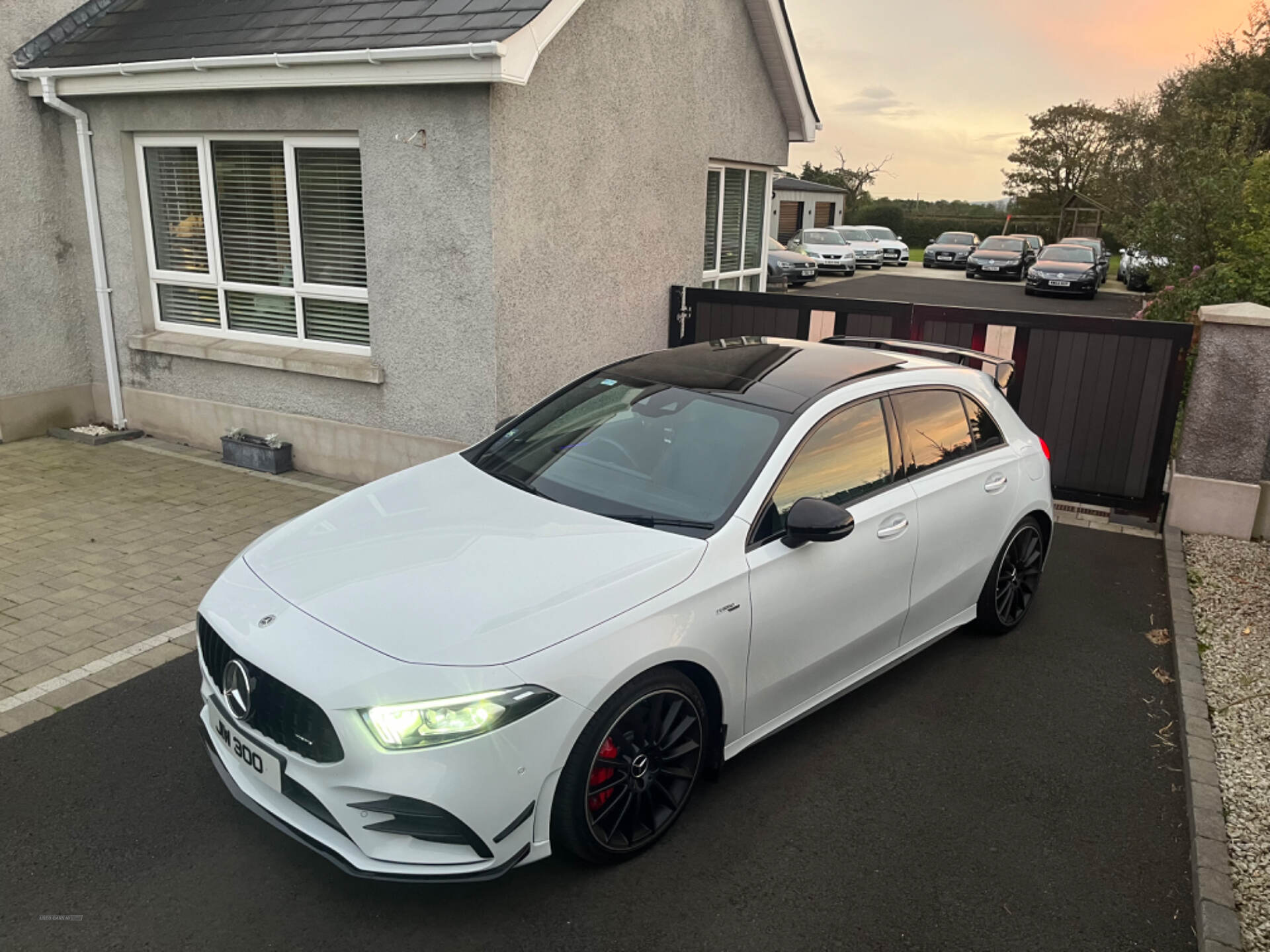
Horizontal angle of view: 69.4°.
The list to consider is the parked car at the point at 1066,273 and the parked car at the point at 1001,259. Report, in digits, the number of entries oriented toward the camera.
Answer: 2

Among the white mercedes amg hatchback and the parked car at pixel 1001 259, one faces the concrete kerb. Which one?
the parked car

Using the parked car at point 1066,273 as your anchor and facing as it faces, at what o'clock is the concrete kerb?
The concrete kerb is roughly at 12 o'clock from the parked car.

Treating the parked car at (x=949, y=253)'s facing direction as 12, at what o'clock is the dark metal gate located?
The dark metal gate is roughly at 12 o'clock from the parked car.

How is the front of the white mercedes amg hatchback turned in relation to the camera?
facing the viewer and to the left of the viewer

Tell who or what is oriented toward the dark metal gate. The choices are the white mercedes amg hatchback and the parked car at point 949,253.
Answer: the parked car

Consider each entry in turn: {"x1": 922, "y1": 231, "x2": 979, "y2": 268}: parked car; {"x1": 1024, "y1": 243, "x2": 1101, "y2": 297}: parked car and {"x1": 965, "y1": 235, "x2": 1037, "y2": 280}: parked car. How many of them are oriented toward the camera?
3

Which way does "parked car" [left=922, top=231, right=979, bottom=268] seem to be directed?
toward the camera

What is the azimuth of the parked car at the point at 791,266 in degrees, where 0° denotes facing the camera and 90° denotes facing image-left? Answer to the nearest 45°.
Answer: approximately 315°

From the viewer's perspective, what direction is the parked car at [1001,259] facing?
toward the camera

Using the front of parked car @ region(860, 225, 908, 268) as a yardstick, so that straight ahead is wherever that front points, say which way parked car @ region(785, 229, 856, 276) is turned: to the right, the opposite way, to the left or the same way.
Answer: the same way

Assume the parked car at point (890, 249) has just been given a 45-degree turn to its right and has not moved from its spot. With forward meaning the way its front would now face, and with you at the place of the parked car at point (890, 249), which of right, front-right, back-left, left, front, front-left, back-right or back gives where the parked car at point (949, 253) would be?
left

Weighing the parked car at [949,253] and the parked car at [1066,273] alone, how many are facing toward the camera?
2

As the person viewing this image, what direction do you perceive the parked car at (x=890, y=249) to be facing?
facing the viewer and to the right of the viewer

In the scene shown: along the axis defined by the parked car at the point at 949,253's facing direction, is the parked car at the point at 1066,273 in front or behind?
in front

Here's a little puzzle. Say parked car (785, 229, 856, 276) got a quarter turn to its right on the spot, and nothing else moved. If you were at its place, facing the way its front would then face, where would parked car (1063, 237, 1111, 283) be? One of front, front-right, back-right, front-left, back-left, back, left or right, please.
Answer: back-left

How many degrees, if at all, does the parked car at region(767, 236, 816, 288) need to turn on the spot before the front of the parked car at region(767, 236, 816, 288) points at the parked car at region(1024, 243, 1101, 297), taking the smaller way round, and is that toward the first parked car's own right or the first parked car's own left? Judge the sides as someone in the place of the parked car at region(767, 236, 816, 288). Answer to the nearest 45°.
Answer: approximately 45° to the first parked car's own left
